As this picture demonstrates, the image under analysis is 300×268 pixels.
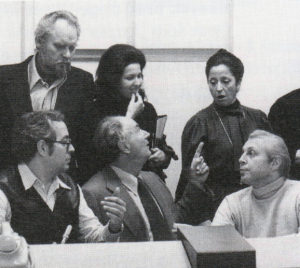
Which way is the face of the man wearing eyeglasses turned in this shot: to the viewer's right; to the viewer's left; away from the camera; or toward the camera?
to the viewer's right

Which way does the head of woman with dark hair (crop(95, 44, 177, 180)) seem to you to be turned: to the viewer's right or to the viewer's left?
to the viewer's right

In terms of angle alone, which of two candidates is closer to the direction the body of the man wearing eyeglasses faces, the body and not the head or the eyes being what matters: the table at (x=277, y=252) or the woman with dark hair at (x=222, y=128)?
the table
